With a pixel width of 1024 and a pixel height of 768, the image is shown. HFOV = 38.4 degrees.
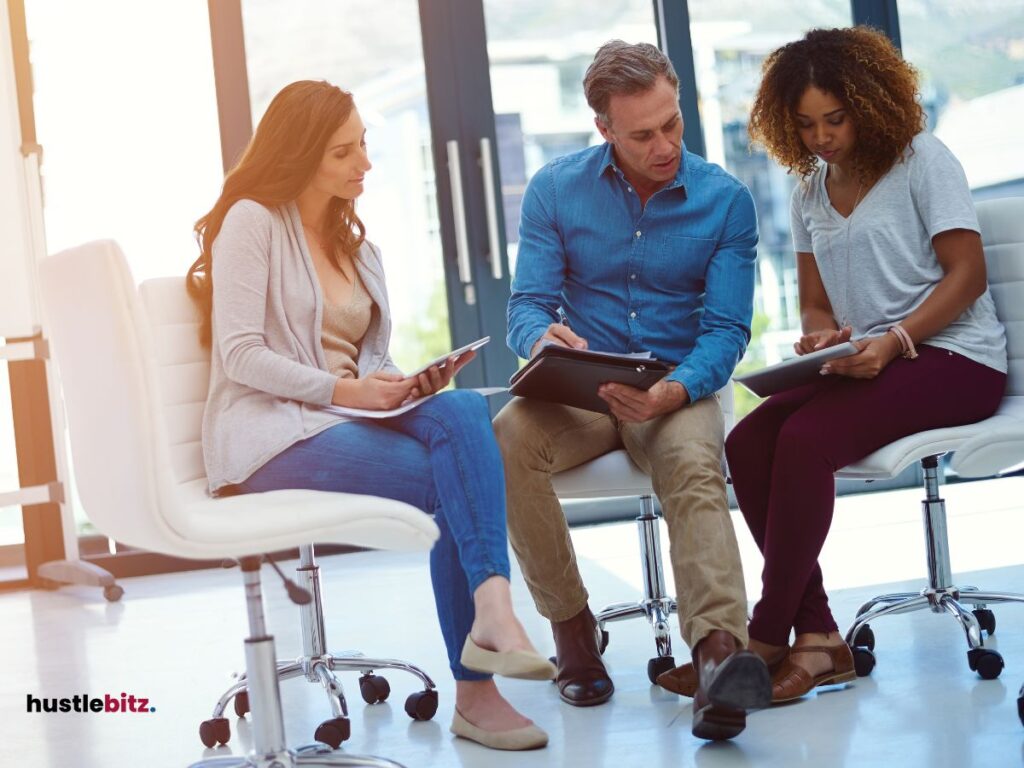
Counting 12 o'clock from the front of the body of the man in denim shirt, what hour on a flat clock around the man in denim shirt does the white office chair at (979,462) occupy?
The white office chair is roughly at 9 o'clock from the man in denim shirt.

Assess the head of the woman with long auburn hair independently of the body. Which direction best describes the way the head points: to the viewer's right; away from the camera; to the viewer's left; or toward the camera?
to the viewer's right

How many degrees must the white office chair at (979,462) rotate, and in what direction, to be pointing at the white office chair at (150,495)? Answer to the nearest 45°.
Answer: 0° — it already faces it

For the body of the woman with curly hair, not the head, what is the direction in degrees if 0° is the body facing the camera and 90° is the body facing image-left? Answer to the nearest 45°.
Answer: approximately 45°

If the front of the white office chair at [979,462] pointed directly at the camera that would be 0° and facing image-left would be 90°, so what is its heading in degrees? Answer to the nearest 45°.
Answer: approximately 45°
